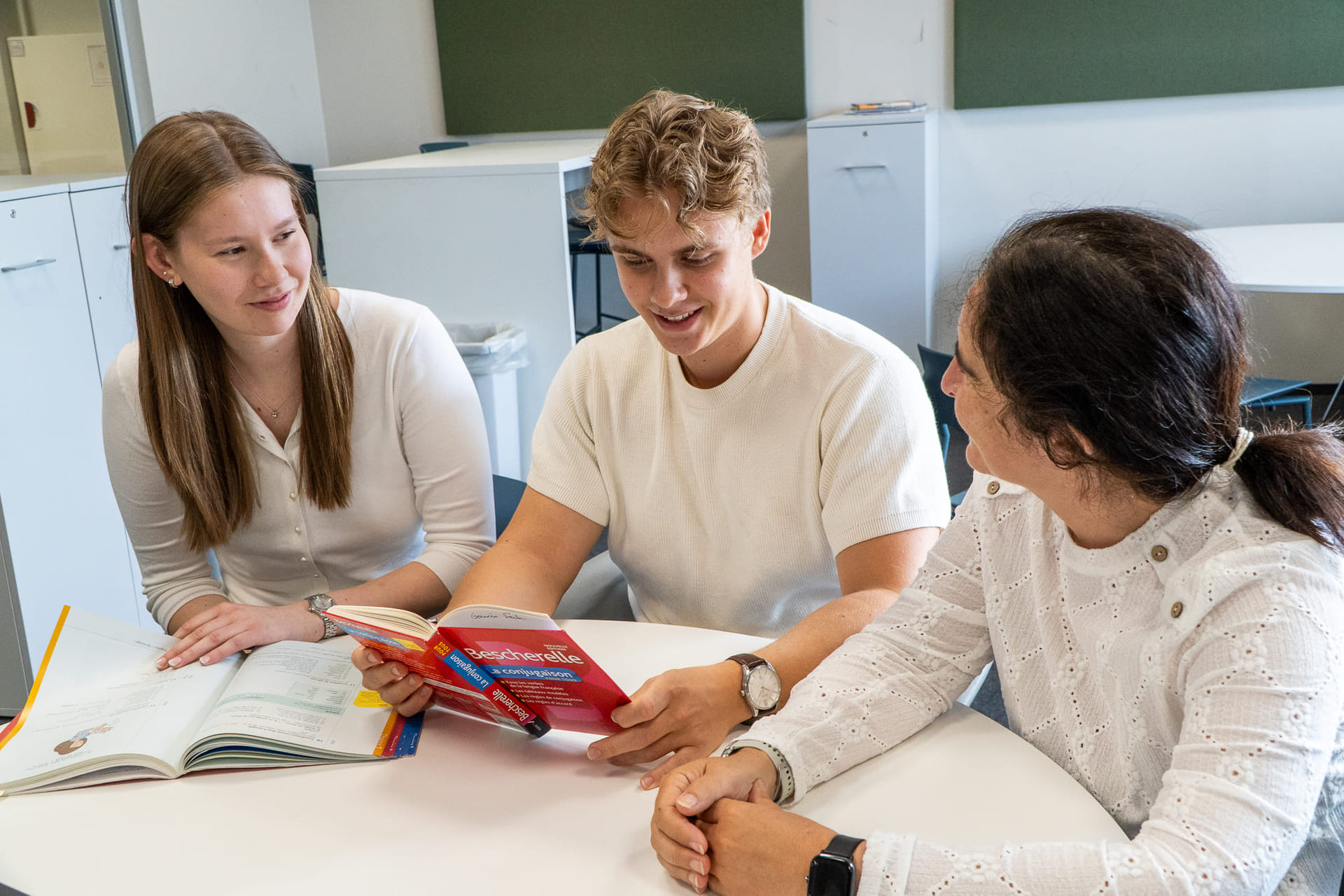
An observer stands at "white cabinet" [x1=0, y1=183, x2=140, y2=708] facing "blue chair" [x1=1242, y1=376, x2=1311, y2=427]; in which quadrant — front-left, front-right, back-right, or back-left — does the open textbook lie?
front-right

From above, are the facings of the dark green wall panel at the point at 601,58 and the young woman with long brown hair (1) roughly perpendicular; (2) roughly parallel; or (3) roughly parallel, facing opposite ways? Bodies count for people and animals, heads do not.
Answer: roughly parallel

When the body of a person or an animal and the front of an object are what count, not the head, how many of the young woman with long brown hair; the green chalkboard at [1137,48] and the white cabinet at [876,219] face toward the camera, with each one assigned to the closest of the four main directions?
3

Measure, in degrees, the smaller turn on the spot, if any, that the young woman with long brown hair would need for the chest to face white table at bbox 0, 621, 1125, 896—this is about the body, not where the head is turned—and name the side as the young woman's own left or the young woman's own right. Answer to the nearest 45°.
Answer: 0° — they already face it

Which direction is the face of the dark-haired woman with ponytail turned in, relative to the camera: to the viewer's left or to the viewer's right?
to the viewer's left

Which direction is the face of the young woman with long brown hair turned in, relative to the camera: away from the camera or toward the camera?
toward the camera

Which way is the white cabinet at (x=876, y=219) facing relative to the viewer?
toward the camera

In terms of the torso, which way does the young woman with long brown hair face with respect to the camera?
toward the camera

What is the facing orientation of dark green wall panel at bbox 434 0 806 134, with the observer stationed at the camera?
facing the viewer

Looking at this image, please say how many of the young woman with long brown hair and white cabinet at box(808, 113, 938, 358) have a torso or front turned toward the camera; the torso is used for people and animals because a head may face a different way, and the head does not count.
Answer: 2

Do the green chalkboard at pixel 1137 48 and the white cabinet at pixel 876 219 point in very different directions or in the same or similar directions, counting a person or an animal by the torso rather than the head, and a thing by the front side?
same or similar directions

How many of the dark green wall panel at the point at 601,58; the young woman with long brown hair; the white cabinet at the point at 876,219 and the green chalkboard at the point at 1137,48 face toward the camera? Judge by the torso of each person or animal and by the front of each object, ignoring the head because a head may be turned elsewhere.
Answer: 4

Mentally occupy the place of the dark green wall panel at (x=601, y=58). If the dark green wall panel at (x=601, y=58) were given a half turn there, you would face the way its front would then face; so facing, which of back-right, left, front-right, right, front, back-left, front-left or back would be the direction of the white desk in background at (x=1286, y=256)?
back-right

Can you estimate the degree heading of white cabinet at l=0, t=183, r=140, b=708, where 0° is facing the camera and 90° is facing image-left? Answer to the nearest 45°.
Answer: approximately 315°

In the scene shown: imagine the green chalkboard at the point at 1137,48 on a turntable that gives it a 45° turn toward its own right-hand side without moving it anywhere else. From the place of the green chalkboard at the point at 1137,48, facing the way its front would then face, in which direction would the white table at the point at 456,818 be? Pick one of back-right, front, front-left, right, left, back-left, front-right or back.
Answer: front-left

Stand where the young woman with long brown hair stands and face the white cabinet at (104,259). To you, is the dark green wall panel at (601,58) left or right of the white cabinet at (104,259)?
right

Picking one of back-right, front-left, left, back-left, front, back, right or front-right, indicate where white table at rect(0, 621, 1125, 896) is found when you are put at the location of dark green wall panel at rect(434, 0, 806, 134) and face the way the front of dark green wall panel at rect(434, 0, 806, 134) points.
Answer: front
